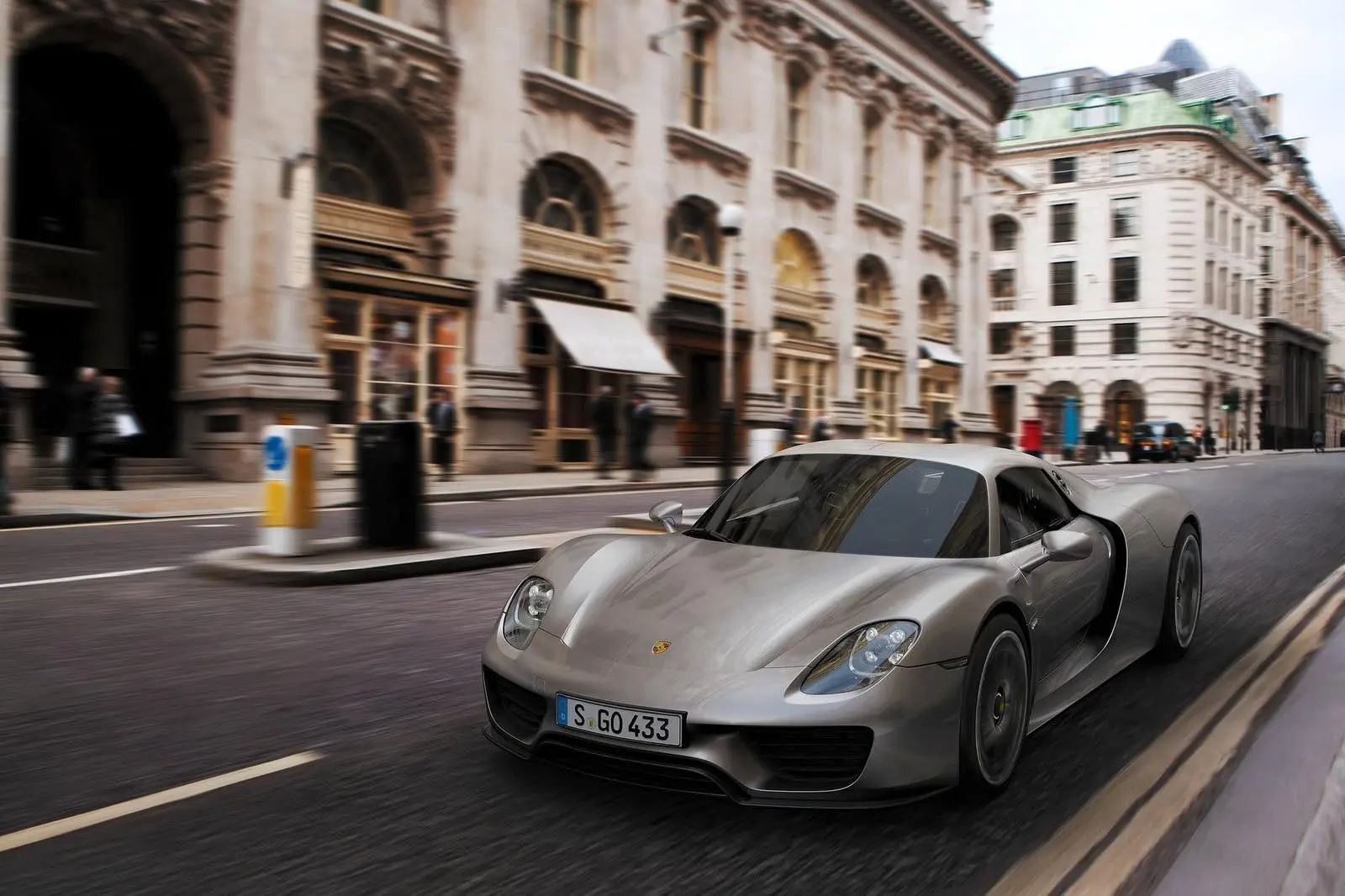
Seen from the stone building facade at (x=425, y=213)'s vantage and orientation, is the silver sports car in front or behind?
in front

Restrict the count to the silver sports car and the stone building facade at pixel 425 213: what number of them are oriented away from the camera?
0

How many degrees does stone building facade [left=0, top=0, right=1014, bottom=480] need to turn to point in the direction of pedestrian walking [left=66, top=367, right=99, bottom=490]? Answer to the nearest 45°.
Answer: approximately 90° to its right

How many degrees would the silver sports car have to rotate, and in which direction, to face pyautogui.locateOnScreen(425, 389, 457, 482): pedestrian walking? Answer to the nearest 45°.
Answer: approximately 90° to its right

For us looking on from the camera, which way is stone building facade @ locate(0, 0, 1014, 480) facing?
facing the viewer and to the right of the viewer

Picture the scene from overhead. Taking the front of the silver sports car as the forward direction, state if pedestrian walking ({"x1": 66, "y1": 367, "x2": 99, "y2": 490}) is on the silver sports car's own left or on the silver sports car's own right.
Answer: on the silver sports car's own right

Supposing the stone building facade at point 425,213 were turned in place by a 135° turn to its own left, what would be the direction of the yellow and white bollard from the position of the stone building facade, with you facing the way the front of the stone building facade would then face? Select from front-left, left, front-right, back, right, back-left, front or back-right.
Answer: back

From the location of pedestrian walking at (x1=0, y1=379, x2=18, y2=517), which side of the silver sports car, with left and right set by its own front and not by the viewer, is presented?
right

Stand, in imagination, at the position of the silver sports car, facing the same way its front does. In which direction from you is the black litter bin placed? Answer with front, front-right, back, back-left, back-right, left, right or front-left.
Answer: right

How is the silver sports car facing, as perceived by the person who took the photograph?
facing the viewer and to the left of the viewer
